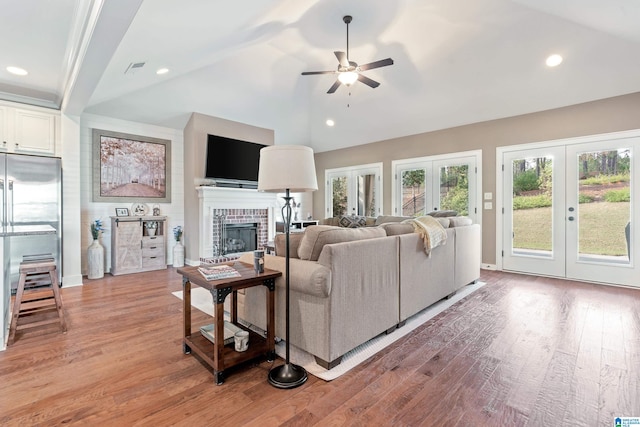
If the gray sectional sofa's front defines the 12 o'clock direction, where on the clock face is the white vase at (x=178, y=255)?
The white vase is roughly at 12 o'clock from the gray sectional sofa.

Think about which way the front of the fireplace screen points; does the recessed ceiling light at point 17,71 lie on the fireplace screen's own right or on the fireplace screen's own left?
on the fireplace screen's own right

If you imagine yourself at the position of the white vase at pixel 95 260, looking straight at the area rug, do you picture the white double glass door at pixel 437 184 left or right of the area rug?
left

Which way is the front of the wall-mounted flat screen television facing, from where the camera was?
facing the viewer and to the right of the viewer

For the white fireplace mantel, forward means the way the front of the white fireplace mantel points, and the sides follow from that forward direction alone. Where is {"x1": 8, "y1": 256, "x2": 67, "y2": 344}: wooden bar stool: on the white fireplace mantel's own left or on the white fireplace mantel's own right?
on the white fireplace mantel's own right

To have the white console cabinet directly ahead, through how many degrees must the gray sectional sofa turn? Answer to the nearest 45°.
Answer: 0° — it already faces it

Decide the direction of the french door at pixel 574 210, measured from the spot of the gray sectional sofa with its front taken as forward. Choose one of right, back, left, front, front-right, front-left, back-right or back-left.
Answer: right

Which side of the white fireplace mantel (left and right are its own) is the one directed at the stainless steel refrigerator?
right

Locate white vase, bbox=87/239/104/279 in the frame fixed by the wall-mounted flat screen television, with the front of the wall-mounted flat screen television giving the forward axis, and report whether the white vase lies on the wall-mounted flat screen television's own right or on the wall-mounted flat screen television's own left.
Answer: on the wall-mounted flat screen television's own right

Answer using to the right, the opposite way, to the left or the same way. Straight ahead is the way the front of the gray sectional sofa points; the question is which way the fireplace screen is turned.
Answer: the opposite way

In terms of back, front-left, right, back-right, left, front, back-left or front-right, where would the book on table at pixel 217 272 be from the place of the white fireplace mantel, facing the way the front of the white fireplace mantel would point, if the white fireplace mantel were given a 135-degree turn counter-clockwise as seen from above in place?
back

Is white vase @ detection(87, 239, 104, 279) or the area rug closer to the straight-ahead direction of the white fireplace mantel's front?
the area rug

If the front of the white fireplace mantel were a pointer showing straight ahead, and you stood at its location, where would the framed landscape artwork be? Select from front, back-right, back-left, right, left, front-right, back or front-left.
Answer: back-right

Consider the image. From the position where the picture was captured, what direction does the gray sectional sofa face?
facing away from the viewer and to the left of the viewer

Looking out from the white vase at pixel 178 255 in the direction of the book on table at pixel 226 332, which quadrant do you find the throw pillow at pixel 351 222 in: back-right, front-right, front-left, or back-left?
front-left

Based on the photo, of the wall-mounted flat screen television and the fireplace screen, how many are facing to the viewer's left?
0

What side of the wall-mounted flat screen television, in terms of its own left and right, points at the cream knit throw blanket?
front

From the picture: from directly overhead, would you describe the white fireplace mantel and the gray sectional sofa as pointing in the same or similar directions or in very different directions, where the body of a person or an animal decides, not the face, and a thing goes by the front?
very different directions
